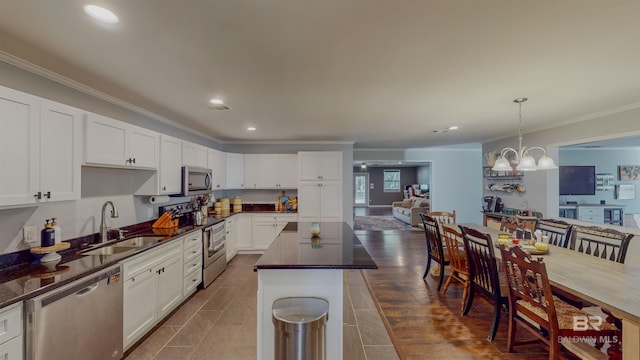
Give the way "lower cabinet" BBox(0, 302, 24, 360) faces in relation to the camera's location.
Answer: facing the viewer and to the right of the viewer

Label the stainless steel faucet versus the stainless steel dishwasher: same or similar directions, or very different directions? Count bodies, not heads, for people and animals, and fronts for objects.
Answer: same or similar directions

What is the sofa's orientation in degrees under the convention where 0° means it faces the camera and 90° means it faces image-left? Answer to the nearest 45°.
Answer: approximately 45°

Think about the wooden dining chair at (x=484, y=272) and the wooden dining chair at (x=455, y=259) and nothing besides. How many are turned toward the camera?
0

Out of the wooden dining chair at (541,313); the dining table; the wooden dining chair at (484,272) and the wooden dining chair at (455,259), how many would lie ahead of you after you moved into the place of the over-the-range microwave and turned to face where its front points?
4

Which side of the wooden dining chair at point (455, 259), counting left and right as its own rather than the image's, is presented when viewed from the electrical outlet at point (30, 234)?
back

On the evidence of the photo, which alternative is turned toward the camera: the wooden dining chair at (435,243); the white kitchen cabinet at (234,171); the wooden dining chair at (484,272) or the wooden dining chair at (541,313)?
the white kitchen cabinet

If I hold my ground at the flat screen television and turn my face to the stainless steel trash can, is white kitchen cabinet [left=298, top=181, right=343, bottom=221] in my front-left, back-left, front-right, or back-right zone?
front-right

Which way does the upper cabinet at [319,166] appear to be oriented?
toward the camera

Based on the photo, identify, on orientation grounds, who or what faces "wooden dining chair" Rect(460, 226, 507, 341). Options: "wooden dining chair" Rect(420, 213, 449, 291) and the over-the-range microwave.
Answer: the over-the-range microwave

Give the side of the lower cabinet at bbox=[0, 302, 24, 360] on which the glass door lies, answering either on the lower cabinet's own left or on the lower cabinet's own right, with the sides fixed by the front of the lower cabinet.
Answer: on the lower cabinet's own left

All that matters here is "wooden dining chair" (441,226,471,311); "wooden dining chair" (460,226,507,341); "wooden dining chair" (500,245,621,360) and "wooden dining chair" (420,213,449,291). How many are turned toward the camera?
0

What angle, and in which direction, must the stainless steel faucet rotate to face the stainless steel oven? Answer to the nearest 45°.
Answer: approximately 90° to its left

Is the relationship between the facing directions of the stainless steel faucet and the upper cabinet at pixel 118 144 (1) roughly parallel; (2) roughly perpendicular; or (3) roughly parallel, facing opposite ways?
roughly parallel

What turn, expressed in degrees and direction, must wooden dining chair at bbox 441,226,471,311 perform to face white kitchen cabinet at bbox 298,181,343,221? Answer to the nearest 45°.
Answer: approximately 90° to its left

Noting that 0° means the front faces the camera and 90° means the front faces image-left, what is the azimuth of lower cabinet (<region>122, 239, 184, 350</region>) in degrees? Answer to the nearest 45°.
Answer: approximately 315°

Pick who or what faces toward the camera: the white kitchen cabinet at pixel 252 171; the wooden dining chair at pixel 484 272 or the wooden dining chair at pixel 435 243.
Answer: the white kitchen cabinet

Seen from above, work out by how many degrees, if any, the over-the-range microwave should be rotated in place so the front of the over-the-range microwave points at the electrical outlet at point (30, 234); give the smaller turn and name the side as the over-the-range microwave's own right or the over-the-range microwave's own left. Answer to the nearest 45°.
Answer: approximately 90° to the over-the-range microwave's own right
